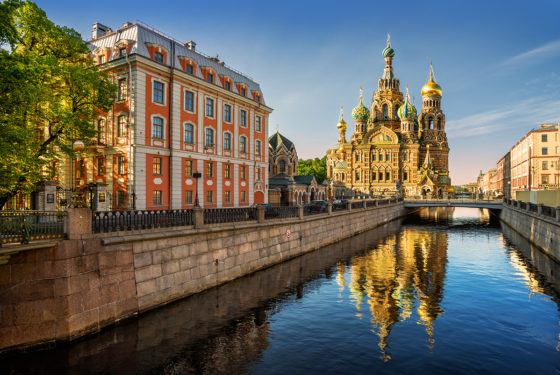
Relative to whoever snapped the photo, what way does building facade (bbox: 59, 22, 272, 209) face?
facing the viewer and to the right of the viewer

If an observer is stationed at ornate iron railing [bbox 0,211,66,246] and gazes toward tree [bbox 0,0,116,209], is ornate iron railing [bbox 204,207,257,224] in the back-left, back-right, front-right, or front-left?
front-right

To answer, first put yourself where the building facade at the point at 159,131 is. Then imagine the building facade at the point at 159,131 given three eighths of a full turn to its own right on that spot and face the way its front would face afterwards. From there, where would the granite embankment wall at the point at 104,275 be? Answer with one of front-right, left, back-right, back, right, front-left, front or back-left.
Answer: left

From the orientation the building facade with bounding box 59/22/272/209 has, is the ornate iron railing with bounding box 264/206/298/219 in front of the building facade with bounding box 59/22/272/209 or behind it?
in front

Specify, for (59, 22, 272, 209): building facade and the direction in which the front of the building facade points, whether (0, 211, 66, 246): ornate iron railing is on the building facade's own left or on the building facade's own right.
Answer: on the building facade's own right

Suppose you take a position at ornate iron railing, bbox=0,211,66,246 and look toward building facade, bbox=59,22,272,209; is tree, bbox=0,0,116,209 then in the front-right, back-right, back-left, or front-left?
front-left

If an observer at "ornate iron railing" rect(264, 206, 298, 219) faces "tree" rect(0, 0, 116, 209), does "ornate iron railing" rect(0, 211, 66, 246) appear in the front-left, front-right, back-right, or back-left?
front-left

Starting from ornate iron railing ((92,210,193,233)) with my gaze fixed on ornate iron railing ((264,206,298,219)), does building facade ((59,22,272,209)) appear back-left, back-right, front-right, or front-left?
front-left

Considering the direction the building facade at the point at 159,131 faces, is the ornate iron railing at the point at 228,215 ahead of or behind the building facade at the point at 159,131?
ahead

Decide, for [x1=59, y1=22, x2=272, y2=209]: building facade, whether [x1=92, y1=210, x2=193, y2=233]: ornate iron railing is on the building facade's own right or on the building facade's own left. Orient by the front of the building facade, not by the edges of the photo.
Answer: on the building facade's own right

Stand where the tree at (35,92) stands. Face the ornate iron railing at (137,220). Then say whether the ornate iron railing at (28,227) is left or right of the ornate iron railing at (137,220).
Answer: right
